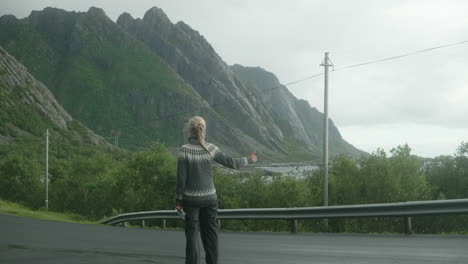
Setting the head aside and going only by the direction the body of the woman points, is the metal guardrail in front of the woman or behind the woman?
in front

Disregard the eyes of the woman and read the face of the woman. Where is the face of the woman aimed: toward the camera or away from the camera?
away from the camera

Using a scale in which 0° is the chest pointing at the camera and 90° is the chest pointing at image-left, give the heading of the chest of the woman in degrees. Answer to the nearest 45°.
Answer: approximately 180°
